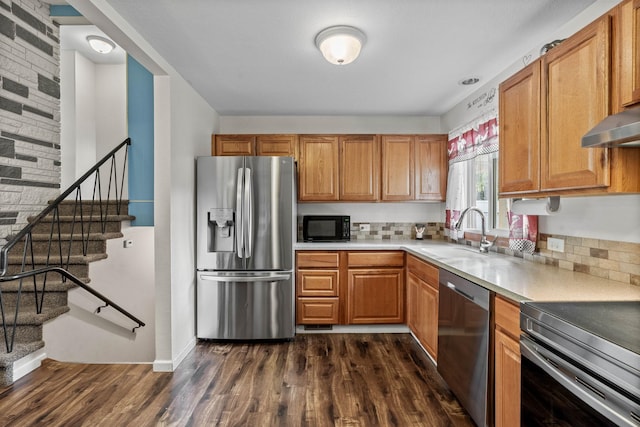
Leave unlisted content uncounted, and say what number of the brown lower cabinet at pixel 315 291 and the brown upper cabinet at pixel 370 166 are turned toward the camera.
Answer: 2

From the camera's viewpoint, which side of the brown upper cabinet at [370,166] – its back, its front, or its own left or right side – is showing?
front

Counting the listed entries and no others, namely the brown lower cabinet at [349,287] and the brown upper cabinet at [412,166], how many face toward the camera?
2

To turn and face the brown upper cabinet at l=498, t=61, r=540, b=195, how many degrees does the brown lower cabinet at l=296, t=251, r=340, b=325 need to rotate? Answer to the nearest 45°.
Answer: approximately 45° to its left

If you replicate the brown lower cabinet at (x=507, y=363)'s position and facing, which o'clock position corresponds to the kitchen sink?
The kitchen sink is roughly at 4 o'clock from the brown lower cabinet.

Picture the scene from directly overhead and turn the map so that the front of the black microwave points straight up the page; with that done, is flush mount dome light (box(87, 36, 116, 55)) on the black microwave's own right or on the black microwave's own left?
on the black microwave's own right

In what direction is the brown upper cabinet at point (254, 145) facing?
toward the camera

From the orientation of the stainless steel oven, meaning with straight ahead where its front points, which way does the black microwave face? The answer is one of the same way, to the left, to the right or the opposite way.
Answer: to the left

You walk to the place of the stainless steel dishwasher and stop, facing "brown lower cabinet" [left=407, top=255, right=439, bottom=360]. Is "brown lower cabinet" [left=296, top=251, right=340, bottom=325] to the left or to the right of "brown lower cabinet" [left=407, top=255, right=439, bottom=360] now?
left

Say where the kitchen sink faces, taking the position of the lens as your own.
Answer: facing the viewer and to the left of the viewer

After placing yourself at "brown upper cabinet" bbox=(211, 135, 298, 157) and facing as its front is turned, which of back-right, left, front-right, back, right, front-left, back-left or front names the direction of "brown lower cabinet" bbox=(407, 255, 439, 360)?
front-left

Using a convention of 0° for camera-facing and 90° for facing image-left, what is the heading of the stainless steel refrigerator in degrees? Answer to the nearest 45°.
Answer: approximately 0°

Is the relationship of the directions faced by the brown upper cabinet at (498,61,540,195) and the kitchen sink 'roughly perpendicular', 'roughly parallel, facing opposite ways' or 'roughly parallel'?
roughly parallel

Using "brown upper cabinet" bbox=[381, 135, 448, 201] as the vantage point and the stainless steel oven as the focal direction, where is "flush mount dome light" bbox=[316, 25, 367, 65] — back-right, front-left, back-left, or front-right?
front-right
